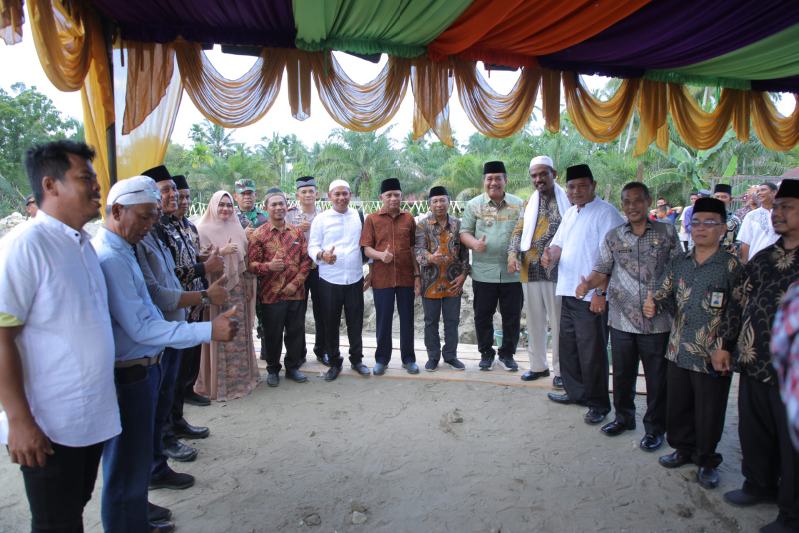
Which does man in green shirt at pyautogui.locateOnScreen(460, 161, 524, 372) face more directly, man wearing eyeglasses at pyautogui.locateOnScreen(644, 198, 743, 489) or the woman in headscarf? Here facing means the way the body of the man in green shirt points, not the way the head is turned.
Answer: the man wearing eyeglasses

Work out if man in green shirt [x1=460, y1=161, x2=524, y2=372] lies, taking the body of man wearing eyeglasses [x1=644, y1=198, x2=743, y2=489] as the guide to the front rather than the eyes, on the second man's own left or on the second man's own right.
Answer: on the second man's own right

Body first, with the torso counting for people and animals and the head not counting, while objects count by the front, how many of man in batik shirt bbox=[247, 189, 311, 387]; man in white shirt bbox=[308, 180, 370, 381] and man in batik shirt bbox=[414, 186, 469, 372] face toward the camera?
3

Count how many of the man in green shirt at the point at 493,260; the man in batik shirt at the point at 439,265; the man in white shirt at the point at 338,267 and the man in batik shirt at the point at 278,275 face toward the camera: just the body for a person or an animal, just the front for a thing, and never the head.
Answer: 4

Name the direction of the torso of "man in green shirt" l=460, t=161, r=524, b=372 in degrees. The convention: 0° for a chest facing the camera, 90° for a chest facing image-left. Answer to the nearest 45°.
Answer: approximately 0°

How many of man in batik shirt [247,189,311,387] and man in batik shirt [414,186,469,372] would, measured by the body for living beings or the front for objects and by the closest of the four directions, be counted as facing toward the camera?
2

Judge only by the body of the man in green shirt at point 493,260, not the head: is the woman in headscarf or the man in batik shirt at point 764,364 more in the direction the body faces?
the man in batik shirt

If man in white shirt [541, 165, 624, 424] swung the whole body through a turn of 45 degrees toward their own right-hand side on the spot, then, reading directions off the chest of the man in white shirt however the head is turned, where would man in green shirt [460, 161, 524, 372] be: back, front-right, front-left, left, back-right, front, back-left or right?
front-right

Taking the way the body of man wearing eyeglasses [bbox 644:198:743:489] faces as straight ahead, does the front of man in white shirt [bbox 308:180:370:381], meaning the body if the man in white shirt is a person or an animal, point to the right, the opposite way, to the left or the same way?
to the left

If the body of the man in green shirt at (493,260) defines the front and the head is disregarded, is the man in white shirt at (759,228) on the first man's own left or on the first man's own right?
on the first man's own left

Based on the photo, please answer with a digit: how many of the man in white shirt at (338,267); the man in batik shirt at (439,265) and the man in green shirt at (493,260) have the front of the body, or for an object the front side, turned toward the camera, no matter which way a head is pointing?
3

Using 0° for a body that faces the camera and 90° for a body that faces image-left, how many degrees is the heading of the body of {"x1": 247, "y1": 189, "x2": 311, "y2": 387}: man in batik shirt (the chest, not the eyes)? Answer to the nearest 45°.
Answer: approximately 0°

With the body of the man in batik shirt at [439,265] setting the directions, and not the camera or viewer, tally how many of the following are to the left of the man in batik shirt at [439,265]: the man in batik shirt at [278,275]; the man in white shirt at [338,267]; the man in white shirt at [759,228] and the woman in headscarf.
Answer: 1

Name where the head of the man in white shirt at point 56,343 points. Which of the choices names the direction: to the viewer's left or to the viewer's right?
to the viewer's right

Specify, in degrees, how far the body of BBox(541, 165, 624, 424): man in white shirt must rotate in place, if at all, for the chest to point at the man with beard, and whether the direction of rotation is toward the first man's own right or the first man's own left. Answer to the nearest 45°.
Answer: approximately 90° to the first man's own right

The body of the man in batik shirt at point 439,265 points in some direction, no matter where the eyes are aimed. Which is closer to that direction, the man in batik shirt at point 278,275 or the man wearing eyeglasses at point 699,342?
the man wearing eyeglasses

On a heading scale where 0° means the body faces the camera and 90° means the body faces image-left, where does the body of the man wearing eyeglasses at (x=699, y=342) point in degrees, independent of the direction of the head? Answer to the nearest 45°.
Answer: approximately 45°

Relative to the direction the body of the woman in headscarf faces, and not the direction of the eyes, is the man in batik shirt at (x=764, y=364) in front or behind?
in front

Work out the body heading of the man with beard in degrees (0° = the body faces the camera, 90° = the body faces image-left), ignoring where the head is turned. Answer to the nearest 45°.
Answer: approximately 45°
